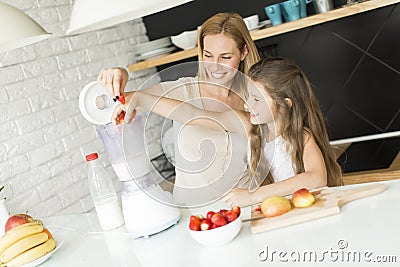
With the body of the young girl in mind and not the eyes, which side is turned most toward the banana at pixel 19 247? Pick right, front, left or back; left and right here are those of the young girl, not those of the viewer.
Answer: front

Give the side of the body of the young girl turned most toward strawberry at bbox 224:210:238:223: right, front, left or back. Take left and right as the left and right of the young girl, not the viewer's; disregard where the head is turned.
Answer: front

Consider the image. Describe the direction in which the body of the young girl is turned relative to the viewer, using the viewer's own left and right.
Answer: facing the viewer and to the left of the viewer

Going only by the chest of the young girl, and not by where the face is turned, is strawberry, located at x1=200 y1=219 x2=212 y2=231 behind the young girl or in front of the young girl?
in front

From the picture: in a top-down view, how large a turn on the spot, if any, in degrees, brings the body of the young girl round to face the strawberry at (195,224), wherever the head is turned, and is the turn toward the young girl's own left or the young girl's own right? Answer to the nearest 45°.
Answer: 0° — they already face it

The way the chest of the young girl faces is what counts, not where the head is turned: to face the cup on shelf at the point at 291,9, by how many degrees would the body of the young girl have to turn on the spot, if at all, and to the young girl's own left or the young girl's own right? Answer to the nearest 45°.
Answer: approximately 135° to the young girl's own right

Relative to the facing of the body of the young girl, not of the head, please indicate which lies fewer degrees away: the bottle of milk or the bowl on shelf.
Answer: the bottle of milk

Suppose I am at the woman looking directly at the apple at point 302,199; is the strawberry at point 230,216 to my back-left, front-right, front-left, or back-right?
front-right

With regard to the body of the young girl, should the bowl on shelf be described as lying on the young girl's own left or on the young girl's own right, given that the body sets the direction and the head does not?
on the young girl's own right

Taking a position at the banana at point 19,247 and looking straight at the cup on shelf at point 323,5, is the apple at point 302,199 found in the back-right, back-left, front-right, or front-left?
front-right

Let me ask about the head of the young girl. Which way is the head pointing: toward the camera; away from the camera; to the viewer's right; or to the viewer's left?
to the viewer's left

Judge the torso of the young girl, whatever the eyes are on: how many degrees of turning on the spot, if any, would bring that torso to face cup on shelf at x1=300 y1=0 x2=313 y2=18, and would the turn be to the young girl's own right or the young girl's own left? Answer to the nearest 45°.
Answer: approximately 135° to the young girl's own right
